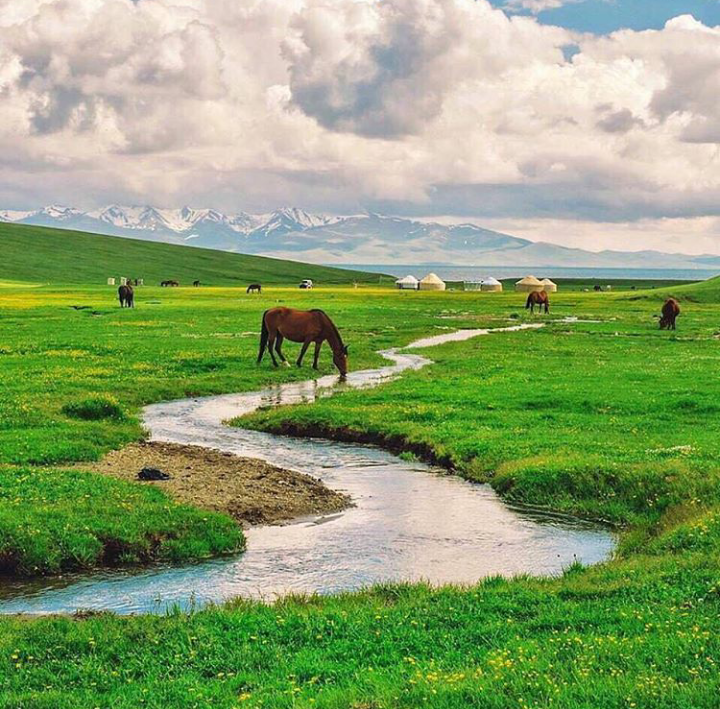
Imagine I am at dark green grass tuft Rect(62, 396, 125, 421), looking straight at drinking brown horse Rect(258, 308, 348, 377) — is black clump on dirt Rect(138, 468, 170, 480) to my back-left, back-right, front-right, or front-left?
back-right

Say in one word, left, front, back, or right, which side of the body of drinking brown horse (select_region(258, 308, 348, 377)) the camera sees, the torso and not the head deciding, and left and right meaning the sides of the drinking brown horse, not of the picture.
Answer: right

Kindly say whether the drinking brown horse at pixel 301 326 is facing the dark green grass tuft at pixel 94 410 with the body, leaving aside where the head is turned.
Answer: no

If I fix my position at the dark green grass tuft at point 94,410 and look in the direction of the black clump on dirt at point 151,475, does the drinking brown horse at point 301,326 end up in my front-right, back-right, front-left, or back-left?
back-left

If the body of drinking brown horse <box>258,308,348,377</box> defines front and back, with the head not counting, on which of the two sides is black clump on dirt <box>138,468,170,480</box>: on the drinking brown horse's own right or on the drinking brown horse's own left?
on the drinking brown horse's own right
